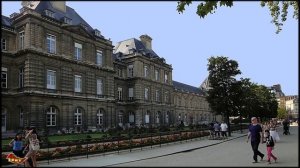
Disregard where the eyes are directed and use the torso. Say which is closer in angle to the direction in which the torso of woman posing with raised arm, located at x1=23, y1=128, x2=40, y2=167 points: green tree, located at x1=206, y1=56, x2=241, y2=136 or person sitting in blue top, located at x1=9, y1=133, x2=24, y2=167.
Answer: the person sitting in blue top

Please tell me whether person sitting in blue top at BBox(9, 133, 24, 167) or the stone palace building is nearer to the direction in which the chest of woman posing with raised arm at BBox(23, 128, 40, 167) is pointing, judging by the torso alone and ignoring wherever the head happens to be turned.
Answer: the person sitting in blue top

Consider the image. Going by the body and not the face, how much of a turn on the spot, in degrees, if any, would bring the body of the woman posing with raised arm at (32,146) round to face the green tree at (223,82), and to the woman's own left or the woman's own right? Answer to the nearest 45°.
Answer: approximately 135° to the woman's own right

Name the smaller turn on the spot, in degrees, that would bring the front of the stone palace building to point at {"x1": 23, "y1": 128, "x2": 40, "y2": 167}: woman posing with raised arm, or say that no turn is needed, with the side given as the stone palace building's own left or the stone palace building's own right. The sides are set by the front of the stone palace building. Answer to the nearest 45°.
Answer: approximately 45° to the stone palace building's own right

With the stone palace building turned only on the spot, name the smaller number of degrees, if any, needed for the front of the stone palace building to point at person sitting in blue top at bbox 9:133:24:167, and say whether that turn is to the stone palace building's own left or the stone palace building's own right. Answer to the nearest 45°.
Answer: approximately 45° to the stone palace building's own right

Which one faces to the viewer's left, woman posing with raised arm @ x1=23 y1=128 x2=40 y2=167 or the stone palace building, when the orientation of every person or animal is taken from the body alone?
the woman posing with raised arm

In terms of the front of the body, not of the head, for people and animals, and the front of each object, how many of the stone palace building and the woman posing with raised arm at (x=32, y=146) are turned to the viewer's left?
1

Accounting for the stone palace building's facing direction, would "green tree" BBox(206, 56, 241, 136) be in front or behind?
in front

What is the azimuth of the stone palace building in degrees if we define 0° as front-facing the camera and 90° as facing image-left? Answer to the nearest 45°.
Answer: approximately 315°
